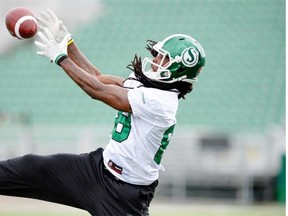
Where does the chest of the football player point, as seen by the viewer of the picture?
to the viewer's left
